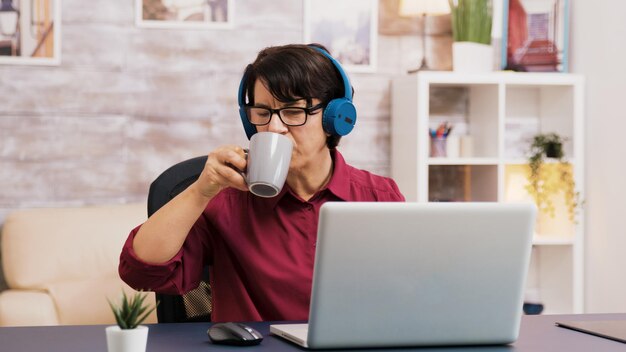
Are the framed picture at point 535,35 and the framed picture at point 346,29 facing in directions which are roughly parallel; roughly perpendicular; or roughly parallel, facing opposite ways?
roughly parallel

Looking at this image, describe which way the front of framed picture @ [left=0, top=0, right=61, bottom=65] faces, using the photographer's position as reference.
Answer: facing the viewer

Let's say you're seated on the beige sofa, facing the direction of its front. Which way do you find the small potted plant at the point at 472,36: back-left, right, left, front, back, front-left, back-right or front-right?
left

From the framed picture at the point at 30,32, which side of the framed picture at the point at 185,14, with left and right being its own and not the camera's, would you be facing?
right

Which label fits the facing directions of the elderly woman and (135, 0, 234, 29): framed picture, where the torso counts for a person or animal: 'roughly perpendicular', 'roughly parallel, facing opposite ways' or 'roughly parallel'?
roughly parallel

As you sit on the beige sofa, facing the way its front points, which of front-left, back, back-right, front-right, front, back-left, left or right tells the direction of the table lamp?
left

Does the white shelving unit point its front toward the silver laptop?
yes

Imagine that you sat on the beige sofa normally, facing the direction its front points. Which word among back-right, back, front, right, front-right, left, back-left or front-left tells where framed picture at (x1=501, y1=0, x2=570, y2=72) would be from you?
left

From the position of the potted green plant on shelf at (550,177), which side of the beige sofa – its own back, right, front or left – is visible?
left

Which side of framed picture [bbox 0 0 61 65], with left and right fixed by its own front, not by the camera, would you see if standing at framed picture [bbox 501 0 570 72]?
left

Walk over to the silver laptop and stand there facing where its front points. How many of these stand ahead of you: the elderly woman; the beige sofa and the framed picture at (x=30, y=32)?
3

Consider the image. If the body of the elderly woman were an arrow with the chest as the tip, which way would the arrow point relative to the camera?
toward the camera

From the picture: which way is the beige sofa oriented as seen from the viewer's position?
toward the camera

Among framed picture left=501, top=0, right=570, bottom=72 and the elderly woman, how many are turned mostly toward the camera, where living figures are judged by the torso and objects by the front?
2

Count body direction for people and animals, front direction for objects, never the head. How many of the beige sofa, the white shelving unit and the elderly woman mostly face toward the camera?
3

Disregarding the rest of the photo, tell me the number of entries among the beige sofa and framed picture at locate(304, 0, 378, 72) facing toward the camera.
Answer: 2

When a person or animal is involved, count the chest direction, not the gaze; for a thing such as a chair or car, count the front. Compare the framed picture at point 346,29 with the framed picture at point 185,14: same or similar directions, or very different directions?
same or similar directions

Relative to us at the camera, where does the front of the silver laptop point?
facing away from the viewer and to the left of the viewer

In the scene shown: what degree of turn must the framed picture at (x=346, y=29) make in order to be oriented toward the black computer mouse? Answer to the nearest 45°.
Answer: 0° — it already faces it

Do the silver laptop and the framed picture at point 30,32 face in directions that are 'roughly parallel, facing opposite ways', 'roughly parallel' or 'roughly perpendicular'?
roughly parallel, facing opposite ways
